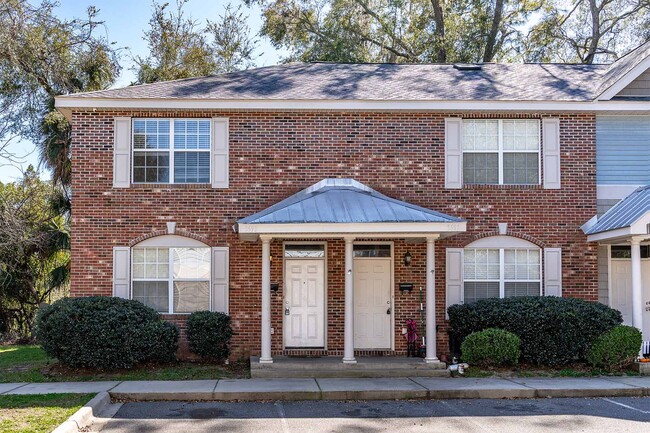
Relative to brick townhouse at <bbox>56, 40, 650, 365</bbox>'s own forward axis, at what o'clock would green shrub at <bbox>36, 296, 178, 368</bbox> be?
The green shrub is roughly at 2 o'clock from the brick townhouse.

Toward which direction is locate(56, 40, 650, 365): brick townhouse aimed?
toward the camera

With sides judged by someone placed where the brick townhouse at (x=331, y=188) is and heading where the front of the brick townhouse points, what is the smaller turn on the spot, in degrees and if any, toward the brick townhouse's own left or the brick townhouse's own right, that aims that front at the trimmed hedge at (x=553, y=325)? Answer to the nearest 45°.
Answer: approximately 90° to the brick townhouse's own left
